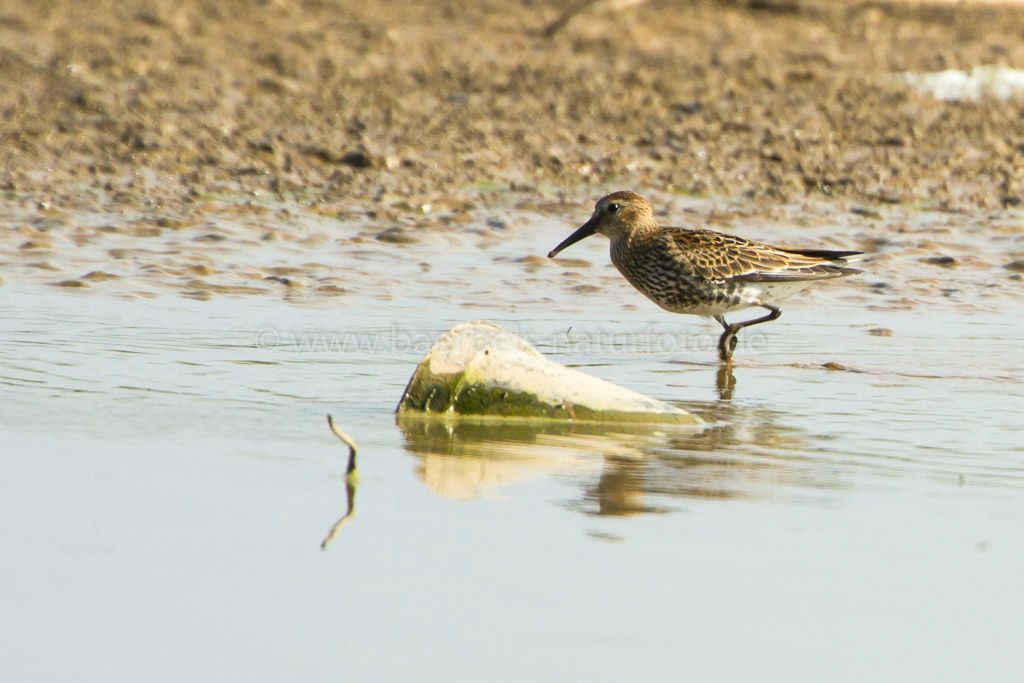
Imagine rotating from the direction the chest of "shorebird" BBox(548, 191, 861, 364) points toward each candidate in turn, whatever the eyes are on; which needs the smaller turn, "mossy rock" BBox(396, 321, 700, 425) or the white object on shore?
the mossy rock

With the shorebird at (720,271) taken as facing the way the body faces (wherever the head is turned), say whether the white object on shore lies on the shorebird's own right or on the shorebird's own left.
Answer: on the shorebird's own right

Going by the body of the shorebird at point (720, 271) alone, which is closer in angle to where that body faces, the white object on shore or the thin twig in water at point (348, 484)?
the thin twig in water

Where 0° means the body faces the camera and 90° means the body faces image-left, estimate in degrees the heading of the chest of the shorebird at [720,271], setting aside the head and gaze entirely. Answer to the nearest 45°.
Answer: approximately 90°

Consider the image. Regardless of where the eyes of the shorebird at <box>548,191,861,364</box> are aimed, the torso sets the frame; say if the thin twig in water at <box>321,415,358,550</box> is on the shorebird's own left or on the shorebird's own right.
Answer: on the shorebird's own left

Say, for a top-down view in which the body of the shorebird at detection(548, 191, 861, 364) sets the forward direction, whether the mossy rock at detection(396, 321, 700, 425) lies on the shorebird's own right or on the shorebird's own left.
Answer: on the shorebird's own left
